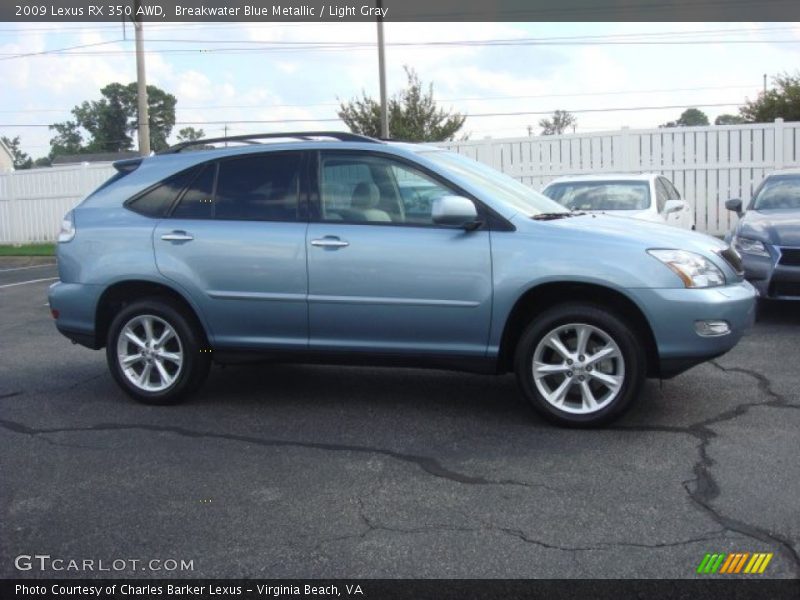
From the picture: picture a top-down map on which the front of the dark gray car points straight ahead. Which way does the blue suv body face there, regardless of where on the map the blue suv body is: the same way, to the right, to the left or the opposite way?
to the left

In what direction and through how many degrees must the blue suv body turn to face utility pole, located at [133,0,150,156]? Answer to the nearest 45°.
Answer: approximately 90° to its left

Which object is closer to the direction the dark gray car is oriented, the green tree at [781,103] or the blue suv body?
the blue suv body

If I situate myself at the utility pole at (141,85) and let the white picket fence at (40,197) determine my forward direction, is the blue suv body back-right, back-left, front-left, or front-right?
front-left

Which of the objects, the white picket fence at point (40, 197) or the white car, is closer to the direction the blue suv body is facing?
the white car

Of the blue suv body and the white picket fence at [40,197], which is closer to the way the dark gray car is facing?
the blue suv body

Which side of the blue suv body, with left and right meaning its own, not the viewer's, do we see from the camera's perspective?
right

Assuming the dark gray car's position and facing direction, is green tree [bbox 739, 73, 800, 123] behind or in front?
behind

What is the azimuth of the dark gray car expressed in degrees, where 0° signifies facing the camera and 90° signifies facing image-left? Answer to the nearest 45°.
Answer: approximately 0°

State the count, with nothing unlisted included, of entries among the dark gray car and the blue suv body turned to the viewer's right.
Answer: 1

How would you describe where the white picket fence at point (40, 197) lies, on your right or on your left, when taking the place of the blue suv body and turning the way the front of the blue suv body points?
on your left

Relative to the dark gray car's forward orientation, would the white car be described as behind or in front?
behind
